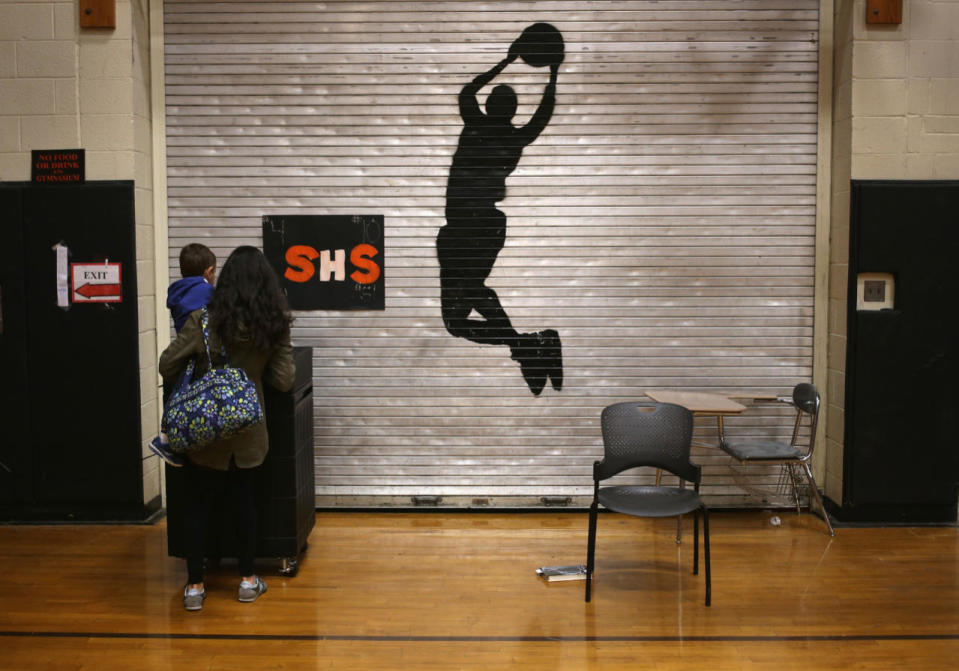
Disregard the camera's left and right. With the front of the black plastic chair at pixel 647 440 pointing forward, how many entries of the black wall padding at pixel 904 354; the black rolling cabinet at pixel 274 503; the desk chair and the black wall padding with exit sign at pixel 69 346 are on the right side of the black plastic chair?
2

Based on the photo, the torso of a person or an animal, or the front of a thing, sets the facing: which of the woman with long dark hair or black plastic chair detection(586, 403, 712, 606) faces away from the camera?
the woman with long dark hair

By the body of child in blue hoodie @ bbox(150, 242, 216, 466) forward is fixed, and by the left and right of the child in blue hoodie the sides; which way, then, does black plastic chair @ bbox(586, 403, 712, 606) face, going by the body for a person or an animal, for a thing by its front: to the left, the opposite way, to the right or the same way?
the opposite way

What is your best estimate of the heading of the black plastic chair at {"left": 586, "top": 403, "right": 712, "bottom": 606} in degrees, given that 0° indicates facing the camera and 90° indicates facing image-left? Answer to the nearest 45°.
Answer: approximately 0°

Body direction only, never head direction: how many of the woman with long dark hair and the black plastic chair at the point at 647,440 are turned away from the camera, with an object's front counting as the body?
1

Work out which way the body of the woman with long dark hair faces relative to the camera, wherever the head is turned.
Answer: away from the camera

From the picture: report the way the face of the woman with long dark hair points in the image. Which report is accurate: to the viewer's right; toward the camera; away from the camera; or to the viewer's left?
away from the camera

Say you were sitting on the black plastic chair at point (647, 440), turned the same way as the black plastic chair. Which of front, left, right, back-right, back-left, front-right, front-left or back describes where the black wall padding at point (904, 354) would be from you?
back-left

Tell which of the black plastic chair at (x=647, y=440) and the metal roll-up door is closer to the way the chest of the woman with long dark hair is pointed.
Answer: the metal roll-up door
